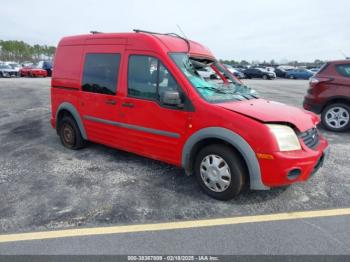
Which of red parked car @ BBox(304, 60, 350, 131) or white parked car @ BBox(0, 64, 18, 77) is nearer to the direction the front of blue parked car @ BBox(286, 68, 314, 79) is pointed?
the red parked car

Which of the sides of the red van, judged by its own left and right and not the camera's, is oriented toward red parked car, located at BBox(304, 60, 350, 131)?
left

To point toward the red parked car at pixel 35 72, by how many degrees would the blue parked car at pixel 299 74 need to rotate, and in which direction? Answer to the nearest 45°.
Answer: approximately 135° to its right

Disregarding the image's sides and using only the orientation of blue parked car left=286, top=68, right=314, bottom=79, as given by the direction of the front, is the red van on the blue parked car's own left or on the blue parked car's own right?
on the blue parked car's own right

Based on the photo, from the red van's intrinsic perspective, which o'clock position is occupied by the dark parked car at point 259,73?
The dark parked car is roughly at 8 o'clock from the red van.

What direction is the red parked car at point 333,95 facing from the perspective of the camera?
to the viewer's right
